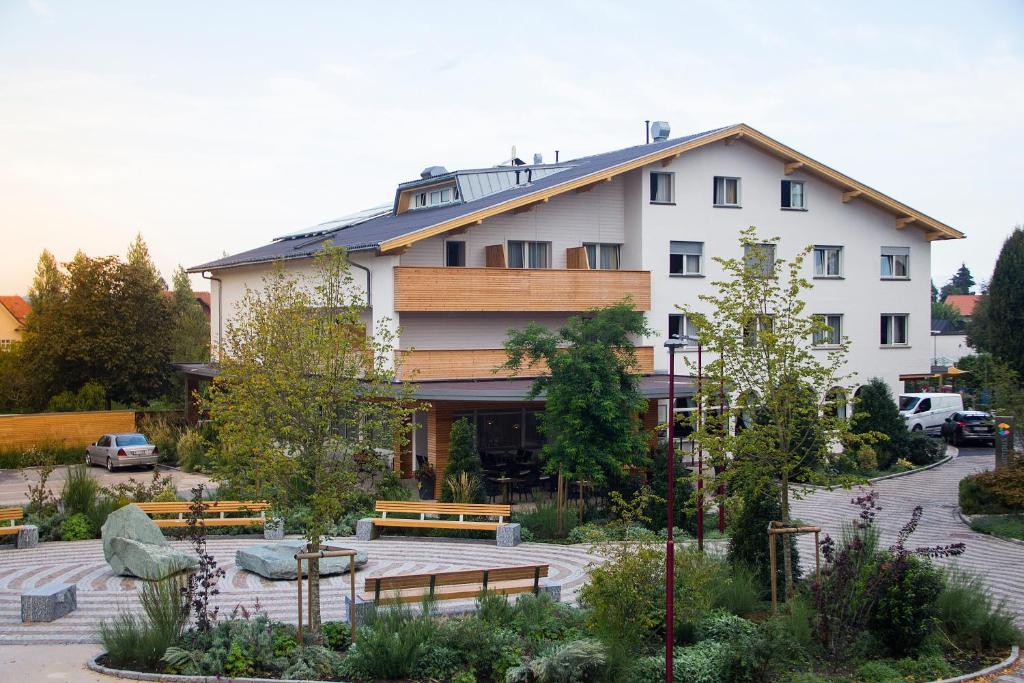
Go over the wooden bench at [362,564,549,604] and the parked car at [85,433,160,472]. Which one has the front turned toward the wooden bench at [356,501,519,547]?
the wooden bench at [362,564,549,604]

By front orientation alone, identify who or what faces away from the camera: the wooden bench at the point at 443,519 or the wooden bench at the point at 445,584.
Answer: the wooden bench at the point at 445,584

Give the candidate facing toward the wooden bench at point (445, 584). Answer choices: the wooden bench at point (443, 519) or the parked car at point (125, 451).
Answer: the wooden bench at point (443, 519)

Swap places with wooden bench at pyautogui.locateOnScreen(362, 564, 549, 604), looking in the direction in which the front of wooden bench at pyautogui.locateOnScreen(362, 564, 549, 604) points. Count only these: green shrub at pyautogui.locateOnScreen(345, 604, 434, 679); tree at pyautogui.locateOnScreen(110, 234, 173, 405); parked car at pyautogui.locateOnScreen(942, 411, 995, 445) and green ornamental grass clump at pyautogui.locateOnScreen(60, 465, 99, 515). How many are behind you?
1

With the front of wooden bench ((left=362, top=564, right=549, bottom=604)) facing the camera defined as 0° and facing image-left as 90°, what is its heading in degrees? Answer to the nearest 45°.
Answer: approximately 180°

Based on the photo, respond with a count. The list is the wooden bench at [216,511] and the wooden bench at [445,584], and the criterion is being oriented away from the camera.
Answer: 1

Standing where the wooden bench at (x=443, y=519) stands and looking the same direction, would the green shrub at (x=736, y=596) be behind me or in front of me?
in front

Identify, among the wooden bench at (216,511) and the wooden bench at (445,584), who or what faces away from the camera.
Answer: the wooden bench at (445,584)

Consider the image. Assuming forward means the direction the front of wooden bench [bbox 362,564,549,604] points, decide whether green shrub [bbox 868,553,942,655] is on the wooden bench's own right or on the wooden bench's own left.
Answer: on the wooden bench's own right

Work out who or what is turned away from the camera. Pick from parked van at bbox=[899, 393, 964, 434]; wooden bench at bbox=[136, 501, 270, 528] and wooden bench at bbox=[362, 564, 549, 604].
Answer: wooden bench at bbox=[362, 564, 549, 604]
